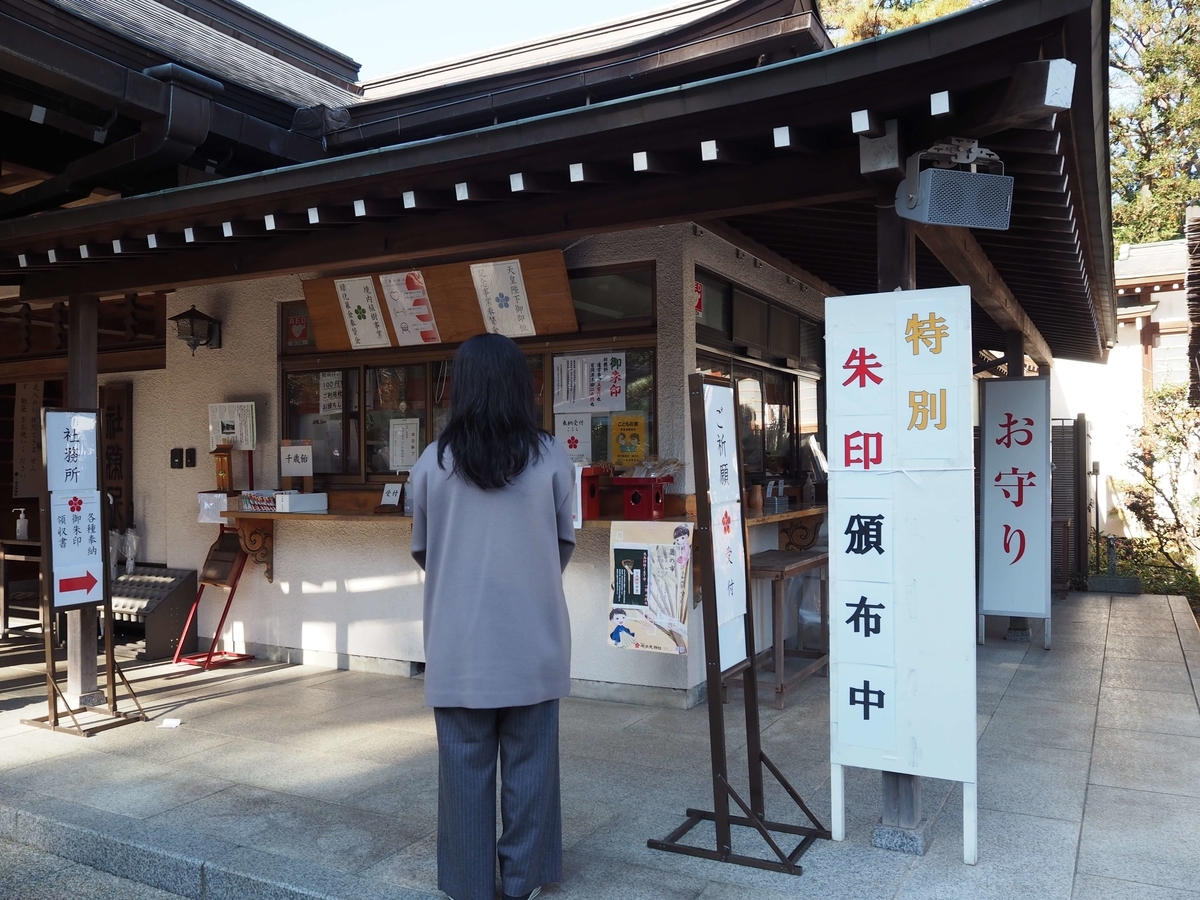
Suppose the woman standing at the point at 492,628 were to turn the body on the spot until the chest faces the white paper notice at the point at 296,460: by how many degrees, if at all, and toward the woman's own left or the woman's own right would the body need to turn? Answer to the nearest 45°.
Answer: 0° — they already face it

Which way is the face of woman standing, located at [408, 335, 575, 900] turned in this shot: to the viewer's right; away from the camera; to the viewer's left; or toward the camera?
away from the camera

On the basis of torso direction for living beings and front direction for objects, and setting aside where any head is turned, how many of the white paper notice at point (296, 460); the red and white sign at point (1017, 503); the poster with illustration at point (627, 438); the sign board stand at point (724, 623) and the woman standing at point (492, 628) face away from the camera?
1

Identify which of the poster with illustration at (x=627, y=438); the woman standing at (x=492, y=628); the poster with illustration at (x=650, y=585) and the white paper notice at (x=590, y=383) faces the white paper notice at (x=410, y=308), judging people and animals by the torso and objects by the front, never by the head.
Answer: the woman standing

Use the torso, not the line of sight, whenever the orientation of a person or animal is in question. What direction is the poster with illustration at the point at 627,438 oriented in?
toward the camera

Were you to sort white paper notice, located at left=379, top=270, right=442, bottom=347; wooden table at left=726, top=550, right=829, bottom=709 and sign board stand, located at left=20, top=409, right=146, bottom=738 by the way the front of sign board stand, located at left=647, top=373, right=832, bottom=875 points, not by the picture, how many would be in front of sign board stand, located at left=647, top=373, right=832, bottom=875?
0

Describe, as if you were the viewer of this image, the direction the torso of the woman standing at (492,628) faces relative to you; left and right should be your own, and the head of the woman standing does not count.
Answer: facing away from the viewer

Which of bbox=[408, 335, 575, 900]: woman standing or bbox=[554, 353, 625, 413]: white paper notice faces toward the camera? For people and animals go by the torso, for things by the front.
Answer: the white paper notice

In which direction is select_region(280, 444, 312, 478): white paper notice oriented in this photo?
toward the camera

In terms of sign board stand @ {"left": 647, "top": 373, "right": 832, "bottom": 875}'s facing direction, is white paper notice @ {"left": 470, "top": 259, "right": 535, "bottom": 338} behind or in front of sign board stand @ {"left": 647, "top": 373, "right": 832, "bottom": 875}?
behind

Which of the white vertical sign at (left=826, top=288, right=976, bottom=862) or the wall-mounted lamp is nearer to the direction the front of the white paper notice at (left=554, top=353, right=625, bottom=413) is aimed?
the white vertical sign

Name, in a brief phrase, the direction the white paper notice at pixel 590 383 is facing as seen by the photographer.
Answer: facing the viewer

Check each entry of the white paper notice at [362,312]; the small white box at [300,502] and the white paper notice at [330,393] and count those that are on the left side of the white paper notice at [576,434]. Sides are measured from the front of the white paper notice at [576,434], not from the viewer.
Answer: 0

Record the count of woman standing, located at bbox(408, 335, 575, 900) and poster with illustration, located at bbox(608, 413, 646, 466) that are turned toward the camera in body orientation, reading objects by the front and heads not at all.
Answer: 1

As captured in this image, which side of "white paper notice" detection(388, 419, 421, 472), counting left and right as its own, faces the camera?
front

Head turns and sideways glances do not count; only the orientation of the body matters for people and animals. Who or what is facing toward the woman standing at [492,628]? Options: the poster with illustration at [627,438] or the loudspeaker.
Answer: the poster with illustration
